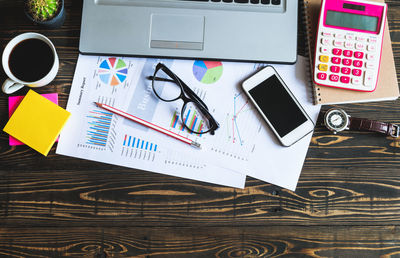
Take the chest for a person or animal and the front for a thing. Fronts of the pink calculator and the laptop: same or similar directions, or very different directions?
same or similar directions

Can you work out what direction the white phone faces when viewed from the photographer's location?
facing the viewer

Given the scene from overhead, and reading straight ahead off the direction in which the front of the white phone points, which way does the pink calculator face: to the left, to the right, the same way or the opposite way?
the same way

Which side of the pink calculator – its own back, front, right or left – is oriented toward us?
front

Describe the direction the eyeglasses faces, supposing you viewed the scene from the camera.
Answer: facing the viewer and to the left of the viewer

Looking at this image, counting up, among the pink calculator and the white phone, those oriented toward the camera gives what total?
2

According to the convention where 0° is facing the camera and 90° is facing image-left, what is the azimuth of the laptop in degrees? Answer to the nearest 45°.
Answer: approximately 0°
